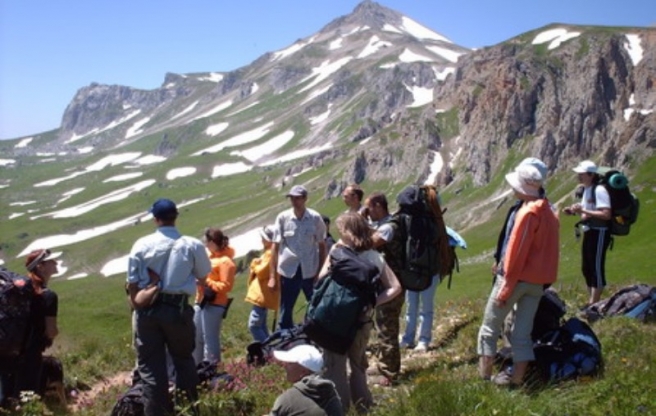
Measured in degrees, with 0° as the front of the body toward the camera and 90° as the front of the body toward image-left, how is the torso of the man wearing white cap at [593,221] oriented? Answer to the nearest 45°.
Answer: approximately 90°

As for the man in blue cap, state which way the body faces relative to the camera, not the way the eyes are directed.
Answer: away from the camera

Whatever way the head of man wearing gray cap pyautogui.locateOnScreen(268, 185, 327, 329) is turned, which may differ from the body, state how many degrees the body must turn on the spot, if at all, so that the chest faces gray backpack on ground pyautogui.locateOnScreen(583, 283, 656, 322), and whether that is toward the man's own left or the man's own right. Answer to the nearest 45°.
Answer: approximately 90° to the man's own left

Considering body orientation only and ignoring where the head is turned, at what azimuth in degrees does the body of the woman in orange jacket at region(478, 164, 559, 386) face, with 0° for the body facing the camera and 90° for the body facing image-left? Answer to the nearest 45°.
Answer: approximately 90°

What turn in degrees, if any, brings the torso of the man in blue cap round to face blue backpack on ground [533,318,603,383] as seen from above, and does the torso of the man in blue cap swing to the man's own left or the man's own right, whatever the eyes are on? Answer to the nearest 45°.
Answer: approximately 90° to the man's own right
